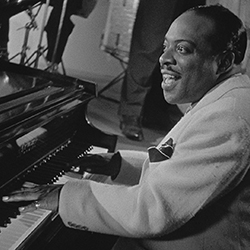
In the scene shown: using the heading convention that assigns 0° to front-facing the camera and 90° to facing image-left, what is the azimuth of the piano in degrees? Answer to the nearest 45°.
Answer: approximately 315°

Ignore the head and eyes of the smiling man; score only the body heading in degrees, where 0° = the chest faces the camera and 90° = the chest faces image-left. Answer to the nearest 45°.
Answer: approximately 90°

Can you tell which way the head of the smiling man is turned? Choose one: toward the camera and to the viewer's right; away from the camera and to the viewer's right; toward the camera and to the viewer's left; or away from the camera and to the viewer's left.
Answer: toward the camera and to the viewer's left

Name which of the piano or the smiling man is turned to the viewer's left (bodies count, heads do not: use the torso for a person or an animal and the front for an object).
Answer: the smiling man

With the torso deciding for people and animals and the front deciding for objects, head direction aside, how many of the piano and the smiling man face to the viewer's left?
1

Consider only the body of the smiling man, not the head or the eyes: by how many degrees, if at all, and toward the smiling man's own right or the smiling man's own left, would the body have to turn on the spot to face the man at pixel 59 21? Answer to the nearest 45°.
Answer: approximately 90° to the smiling man's own right

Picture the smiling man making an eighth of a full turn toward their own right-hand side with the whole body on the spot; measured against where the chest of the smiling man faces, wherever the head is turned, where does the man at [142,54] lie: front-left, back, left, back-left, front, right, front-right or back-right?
front-right

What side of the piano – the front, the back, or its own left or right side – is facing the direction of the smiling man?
front

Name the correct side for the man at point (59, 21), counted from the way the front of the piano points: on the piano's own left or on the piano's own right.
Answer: on the piano's own left
